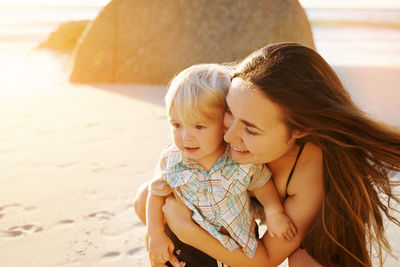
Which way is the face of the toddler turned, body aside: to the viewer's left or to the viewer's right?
to the viewer's left

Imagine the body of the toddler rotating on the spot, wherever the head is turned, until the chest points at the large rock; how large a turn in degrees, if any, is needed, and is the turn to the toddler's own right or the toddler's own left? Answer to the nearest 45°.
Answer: approximately 135° to the toddler's own right

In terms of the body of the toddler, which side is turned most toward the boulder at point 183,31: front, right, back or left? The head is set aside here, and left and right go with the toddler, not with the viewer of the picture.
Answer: back

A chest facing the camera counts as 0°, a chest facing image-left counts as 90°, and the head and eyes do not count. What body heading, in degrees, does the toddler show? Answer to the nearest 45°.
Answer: approximately 0°
